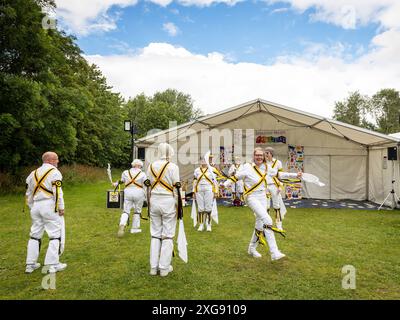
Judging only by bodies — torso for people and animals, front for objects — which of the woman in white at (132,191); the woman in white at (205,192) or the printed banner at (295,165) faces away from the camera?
the woman in white at (132,191)

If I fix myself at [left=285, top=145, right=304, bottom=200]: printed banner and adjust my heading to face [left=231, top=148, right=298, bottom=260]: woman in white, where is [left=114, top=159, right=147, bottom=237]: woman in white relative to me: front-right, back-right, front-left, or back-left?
front-right

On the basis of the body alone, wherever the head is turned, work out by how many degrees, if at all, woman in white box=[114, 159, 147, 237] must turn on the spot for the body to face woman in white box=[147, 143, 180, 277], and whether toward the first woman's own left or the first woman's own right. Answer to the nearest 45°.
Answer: approximately 180°

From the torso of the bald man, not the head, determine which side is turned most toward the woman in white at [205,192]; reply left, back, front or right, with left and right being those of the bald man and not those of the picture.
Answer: front

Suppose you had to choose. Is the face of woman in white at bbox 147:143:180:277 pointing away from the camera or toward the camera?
away from the camera

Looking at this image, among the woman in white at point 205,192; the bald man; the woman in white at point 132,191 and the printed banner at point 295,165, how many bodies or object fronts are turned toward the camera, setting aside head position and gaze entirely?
2

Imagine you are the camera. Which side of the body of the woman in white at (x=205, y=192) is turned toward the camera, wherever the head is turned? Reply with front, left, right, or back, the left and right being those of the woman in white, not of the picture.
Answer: front

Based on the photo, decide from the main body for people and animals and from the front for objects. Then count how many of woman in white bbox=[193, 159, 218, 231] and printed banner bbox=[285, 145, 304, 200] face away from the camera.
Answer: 0

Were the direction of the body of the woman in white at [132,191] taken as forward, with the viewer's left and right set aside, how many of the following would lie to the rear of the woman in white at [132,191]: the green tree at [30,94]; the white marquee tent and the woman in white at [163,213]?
1

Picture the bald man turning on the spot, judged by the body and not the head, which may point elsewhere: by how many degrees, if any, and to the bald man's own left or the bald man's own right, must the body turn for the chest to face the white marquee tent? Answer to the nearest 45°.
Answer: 0° — they already face it

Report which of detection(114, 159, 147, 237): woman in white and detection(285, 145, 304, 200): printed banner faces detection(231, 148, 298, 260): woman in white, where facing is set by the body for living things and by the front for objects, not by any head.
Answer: the printed banner

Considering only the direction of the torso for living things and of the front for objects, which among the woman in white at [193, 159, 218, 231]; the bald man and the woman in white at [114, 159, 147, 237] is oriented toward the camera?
the woman in white at [193, 159, 218, 231]

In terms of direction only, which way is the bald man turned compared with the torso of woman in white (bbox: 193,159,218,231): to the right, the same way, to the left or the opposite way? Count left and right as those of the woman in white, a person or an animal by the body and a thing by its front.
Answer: the opposite way

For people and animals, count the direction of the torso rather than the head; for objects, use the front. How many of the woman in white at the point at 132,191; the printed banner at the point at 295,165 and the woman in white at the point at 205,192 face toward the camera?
2

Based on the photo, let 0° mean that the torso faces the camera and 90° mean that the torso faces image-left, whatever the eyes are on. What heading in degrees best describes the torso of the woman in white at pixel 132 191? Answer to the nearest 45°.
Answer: approximately 180°

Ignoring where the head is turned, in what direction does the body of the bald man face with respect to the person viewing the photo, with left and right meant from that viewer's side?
facing away from the viewer and to the right of the viewer

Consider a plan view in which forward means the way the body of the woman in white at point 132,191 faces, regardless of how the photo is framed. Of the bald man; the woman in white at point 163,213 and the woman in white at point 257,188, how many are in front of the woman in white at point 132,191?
0
